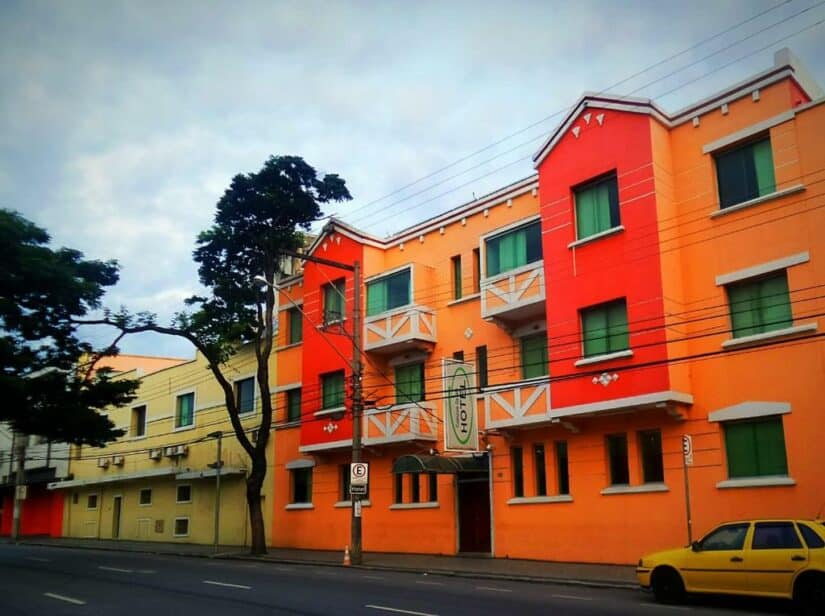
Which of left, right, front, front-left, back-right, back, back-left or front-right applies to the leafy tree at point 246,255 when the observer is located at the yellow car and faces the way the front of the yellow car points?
front-right

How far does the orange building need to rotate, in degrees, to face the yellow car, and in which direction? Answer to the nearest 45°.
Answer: approximately 45° to its left

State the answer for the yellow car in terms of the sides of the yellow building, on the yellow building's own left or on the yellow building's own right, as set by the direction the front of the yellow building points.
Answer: on the yellow building's own left

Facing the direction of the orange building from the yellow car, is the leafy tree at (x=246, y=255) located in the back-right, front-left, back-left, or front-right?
front-left

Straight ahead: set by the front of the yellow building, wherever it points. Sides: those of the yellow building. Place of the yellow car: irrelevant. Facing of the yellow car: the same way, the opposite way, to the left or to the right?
to the right

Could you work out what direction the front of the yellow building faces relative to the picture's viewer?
facing the viewer and to the left of the viewer

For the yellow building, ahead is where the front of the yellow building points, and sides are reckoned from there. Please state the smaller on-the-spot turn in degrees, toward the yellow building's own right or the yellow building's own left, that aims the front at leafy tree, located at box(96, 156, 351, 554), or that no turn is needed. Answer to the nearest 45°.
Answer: approximately 45° to the yellow building's own left

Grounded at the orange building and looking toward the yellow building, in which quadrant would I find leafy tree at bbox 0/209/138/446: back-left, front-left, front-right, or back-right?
front-left

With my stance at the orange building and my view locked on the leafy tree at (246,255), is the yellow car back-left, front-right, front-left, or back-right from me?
back-left

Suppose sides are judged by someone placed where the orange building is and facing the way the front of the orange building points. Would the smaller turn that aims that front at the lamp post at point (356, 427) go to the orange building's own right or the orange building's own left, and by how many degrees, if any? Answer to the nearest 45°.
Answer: approximately 45° to the orange building's own right

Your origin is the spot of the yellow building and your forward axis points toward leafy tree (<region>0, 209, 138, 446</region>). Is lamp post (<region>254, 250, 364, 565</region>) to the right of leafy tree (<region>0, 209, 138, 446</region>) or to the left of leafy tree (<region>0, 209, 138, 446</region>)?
left

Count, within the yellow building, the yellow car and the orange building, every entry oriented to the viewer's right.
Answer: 0

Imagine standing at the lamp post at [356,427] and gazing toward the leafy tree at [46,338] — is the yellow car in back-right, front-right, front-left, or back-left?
back-left

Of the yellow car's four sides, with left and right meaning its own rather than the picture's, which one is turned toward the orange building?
right

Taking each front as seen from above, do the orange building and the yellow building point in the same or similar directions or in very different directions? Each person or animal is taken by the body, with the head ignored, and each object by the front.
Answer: same or similar directions

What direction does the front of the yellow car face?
to the viewer's left

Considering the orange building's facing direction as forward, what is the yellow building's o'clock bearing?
The yellow building is roughly at 3 o'clock from the orange building.
